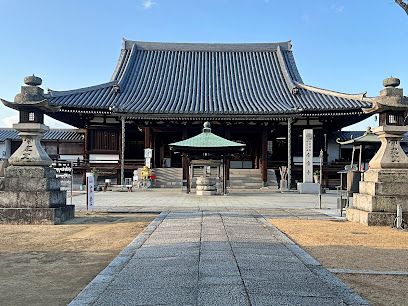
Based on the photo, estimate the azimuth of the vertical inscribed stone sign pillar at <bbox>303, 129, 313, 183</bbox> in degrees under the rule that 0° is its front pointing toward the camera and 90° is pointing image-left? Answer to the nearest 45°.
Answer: approximately 0°

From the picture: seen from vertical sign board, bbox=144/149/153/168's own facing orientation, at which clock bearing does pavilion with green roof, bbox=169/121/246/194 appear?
The pavilion with green roof is roughly at 11 o'clock from the vertical sign board.

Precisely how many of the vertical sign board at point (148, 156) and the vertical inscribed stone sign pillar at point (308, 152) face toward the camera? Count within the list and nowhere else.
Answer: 2

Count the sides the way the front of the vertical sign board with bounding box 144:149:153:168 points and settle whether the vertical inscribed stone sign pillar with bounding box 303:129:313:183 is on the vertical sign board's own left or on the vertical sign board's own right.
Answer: on the vertical sign board's own left

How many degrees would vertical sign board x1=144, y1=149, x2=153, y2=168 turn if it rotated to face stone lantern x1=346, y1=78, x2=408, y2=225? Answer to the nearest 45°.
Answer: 0° — it already faces it

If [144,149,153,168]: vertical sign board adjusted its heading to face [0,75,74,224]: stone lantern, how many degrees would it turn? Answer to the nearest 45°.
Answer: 0° — it already faces it
